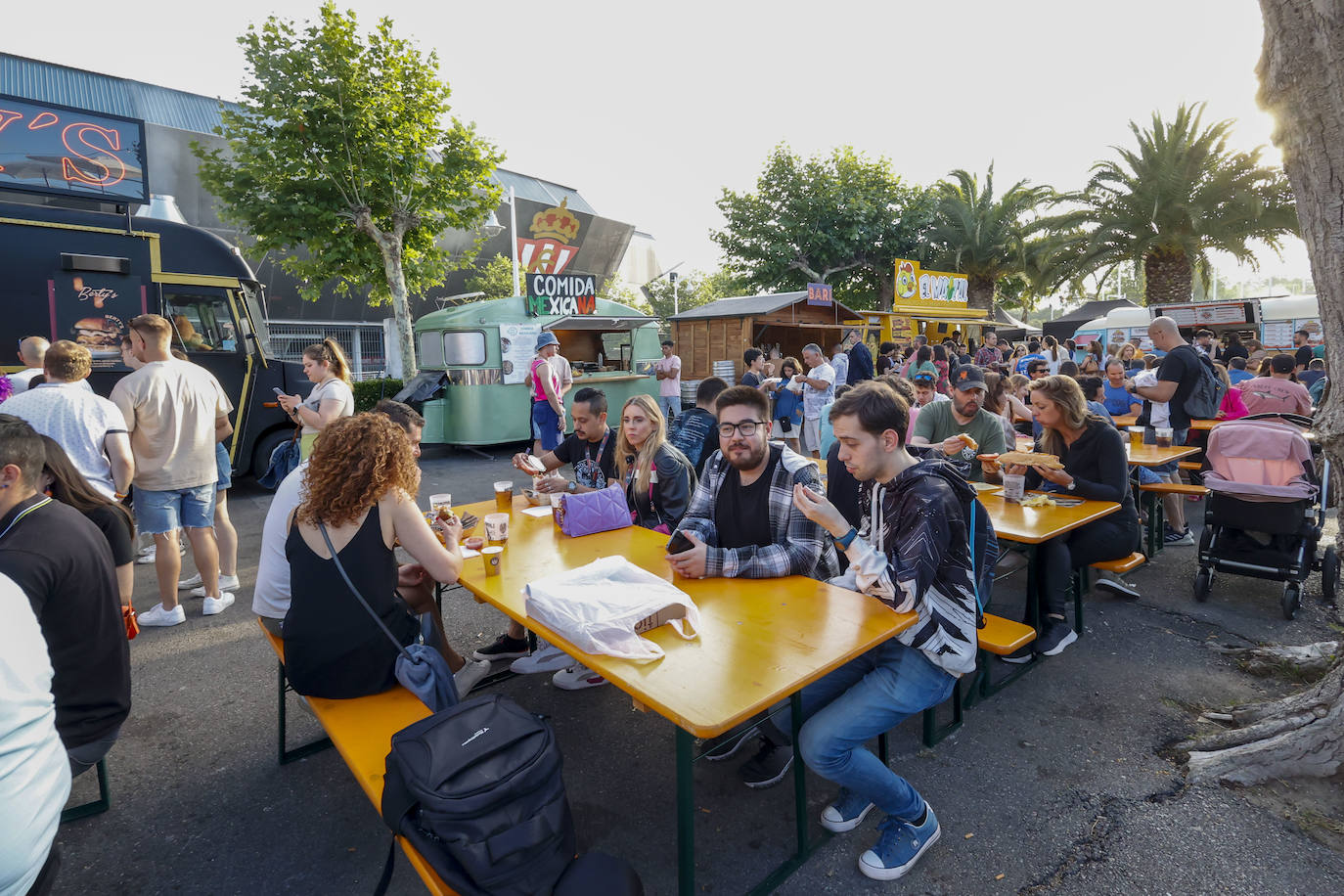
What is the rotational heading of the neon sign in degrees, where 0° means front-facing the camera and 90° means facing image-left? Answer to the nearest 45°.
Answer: approximately 315°

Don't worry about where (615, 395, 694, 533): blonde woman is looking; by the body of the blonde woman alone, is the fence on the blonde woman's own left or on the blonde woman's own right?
on the blonde woman's own right

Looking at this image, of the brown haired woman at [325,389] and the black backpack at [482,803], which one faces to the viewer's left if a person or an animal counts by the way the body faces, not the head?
the brown haired woman

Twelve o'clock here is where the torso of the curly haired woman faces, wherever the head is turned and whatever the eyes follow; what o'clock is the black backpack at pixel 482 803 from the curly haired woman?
The black backpack is roughly at 4 o'clock from the curly haired woman.

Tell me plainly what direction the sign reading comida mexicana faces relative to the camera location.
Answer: facing the viewer

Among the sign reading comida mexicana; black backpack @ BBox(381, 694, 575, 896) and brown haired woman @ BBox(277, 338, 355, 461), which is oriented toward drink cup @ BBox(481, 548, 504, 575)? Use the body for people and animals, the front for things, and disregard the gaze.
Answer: the sign reading comida mexicana

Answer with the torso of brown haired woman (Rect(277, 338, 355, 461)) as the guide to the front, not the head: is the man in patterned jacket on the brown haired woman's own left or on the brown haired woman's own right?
on the brown haired woman's own left

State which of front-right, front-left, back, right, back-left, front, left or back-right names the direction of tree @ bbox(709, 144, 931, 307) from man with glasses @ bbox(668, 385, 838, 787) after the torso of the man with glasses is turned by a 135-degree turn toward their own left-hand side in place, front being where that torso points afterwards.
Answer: left

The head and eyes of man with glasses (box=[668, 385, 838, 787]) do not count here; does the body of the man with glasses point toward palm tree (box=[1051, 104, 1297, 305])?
no

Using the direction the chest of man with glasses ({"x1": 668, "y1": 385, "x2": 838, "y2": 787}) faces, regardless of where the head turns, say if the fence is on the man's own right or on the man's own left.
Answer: on the man's own right

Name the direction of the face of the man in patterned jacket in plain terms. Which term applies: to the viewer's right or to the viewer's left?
to the viewer's left

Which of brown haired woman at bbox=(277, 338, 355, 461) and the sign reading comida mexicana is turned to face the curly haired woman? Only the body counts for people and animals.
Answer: the sign reading comida mexicana

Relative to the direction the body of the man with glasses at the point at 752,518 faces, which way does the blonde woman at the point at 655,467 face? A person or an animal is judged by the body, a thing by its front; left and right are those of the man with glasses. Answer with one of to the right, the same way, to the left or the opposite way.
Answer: the same way

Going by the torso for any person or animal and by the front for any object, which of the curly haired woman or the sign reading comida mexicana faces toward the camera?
the sign reading comida mexicana

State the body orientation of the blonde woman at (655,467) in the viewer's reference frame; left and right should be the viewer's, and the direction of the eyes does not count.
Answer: facing the viewer and to the left of the viewer
